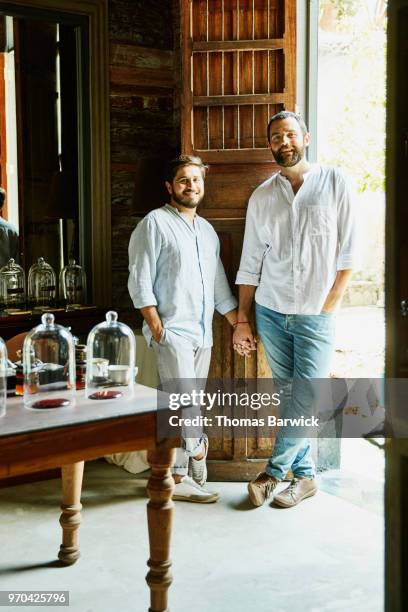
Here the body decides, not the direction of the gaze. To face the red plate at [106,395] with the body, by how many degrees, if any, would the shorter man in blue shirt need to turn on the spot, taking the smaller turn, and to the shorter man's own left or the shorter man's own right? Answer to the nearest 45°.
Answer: approximately 45° to the shorter man's own right

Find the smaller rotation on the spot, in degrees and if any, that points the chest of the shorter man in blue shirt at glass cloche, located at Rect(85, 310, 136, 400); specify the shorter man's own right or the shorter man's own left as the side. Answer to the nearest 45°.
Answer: approximately 45° to the shorter man's own right

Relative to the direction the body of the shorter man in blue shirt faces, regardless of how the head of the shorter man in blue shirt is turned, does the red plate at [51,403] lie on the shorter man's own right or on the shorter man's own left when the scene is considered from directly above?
on the shorter man's own right

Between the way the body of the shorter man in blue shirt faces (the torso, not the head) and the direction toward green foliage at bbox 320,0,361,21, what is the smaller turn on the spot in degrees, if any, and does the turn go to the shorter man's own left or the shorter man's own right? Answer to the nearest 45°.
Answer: approximately 90° to the shorter man's own left

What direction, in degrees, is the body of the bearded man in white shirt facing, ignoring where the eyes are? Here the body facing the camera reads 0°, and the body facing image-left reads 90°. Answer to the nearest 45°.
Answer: approximately 0°
